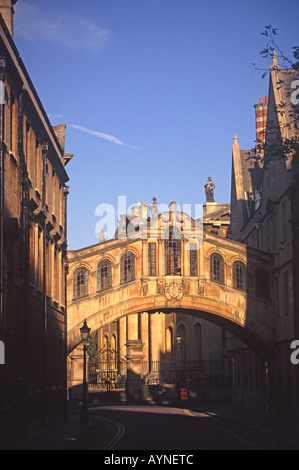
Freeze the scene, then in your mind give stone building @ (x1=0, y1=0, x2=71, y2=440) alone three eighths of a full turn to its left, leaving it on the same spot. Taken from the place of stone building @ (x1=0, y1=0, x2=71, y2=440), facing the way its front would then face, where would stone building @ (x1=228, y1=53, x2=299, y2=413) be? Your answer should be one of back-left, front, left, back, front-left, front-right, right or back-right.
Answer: right

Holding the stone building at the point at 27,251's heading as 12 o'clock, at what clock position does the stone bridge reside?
The stone bridge is roughly at 10 o'clock from the stone building.

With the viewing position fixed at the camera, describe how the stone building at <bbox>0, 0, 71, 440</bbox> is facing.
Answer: facing to the right of the viewer
